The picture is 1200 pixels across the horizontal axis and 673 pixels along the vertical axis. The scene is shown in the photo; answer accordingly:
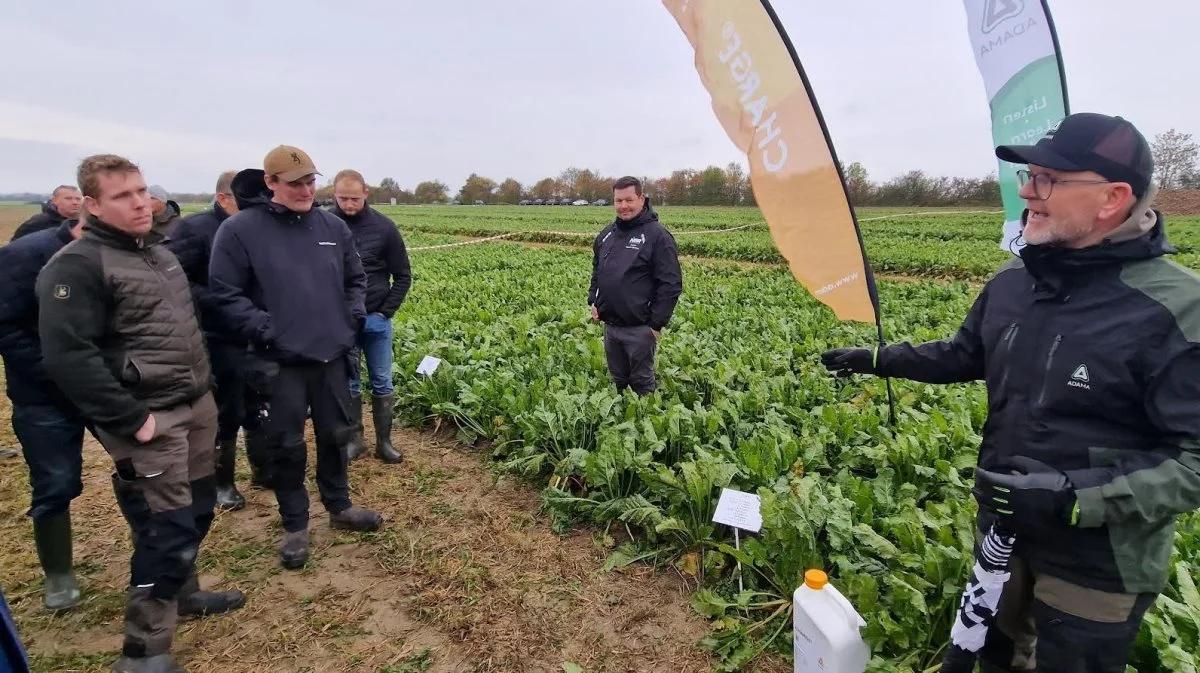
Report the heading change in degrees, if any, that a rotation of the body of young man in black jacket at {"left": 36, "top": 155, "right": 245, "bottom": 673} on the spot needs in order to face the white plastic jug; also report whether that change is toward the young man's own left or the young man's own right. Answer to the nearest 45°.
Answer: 0° — they already face it

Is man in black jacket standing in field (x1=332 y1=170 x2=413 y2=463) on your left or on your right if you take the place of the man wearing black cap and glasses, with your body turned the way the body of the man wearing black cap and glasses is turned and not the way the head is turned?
on your right

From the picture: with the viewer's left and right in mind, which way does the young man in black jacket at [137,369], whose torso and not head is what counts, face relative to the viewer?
facing the viewer and to the right of the viewer

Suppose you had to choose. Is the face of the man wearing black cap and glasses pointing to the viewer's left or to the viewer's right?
to the viewer's left

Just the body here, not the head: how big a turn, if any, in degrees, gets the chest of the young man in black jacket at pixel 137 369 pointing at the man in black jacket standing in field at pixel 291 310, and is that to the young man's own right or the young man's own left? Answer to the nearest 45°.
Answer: approximately 90° to the young man's own left

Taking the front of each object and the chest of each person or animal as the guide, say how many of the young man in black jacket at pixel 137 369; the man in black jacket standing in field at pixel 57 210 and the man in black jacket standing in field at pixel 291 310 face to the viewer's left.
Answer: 0

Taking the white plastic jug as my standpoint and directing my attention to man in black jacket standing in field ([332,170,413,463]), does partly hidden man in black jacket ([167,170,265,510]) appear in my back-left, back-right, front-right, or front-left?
front-left

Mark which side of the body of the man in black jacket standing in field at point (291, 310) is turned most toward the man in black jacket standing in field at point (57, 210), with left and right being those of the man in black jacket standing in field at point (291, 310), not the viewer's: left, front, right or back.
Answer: back

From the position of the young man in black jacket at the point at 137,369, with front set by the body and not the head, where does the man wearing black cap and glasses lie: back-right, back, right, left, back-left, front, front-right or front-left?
front

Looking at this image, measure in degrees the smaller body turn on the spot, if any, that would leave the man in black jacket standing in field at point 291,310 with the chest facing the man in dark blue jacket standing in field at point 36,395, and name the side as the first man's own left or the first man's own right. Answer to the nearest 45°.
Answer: approximately 135° to the first man's own right

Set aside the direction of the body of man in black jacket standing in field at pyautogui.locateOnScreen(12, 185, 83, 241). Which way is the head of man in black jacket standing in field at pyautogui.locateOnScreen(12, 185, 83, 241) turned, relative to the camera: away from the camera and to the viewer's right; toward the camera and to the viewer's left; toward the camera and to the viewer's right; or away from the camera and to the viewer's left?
toward the camera and to the viewer's right

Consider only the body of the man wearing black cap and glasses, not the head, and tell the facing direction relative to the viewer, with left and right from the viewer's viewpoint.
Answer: facing the viewer and to the left of the viewer
